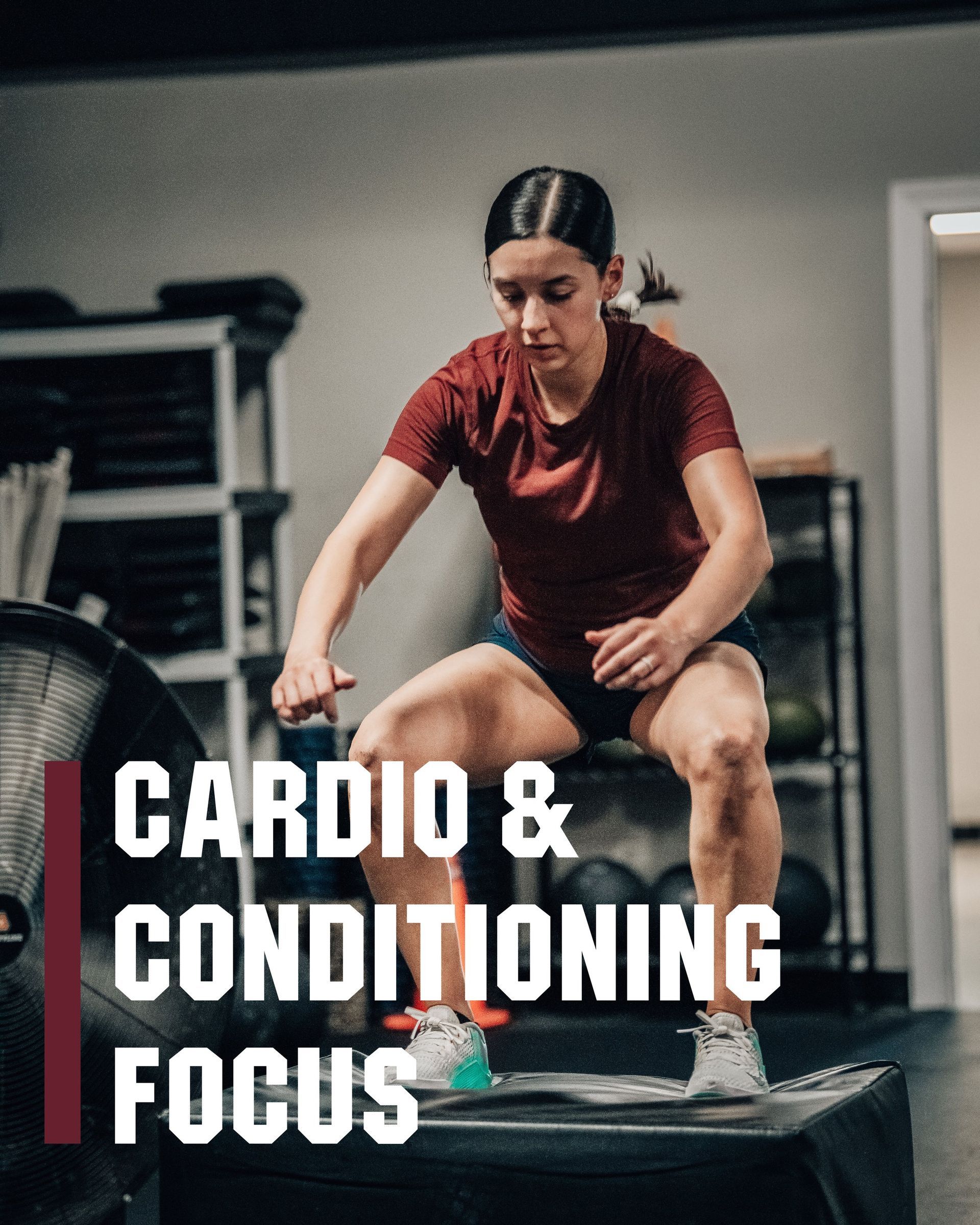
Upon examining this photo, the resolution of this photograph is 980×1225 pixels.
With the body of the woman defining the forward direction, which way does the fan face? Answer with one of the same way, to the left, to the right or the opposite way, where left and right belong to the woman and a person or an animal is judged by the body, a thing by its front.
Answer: the same way

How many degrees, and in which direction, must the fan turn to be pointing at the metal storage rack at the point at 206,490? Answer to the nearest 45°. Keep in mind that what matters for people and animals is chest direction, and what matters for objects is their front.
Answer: approximately 180°

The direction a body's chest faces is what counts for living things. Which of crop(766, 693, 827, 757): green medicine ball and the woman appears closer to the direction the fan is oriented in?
the woman

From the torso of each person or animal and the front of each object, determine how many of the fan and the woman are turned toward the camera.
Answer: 2

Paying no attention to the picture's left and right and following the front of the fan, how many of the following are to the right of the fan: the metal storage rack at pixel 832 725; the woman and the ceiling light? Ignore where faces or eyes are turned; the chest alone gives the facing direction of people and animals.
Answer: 0

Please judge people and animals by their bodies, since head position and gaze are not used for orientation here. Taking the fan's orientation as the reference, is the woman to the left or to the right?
on its left

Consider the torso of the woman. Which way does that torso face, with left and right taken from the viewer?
facing the viewer

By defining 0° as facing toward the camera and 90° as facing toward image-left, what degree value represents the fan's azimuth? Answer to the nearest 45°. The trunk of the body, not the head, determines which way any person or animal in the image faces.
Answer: approximately 0°

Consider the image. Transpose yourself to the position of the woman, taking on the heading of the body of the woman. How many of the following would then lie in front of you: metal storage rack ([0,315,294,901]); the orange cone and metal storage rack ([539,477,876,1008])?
0

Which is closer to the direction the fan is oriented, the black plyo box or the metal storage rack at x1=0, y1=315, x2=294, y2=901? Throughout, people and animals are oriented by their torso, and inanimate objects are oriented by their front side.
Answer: the black plyo box
